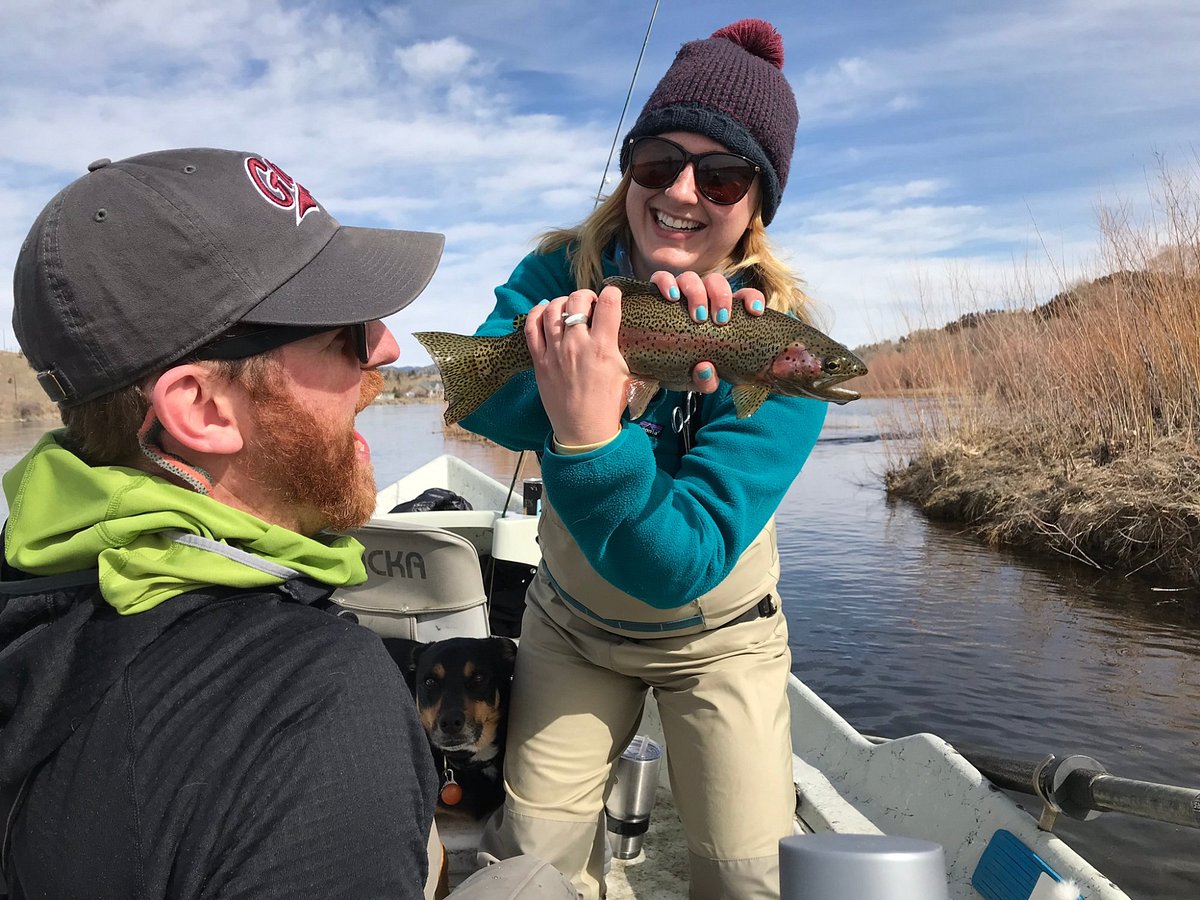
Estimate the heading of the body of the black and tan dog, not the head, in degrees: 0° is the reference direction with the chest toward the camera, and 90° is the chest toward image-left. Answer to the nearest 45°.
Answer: approximately 0°

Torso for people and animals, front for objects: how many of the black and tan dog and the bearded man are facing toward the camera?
1

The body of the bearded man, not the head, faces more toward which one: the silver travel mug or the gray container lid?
the silver travel mug

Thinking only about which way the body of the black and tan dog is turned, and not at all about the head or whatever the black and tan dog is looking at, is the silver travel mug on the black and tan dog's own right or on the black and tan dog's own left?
on the black and tan dog's own left

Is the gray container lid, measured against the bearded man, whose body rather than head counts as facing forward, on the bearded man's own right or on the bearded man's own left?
on the bearded man's own right

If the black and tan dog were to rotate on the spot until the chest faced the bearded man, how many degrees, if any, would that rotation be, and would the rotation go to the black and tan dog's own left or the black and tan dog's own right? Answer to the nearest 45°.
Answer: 0° — it already faces them

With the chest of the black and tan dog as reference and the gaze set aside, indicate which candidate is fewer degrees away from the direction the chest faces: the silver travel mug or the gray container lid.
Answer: the gray container lid

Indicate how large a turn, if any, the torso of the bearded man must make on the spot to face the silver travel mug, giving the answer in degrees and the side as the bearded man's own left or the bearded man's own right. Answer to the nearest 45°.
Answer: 0° — they already face it

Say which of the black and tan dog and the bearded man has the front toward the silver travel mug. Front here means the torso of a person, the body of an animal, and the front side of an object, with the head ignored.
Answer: the bearded man

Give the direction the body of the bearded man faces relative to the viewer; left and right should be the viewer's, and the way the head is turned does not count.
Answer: facing away from the viewer and to the right of the viewer
